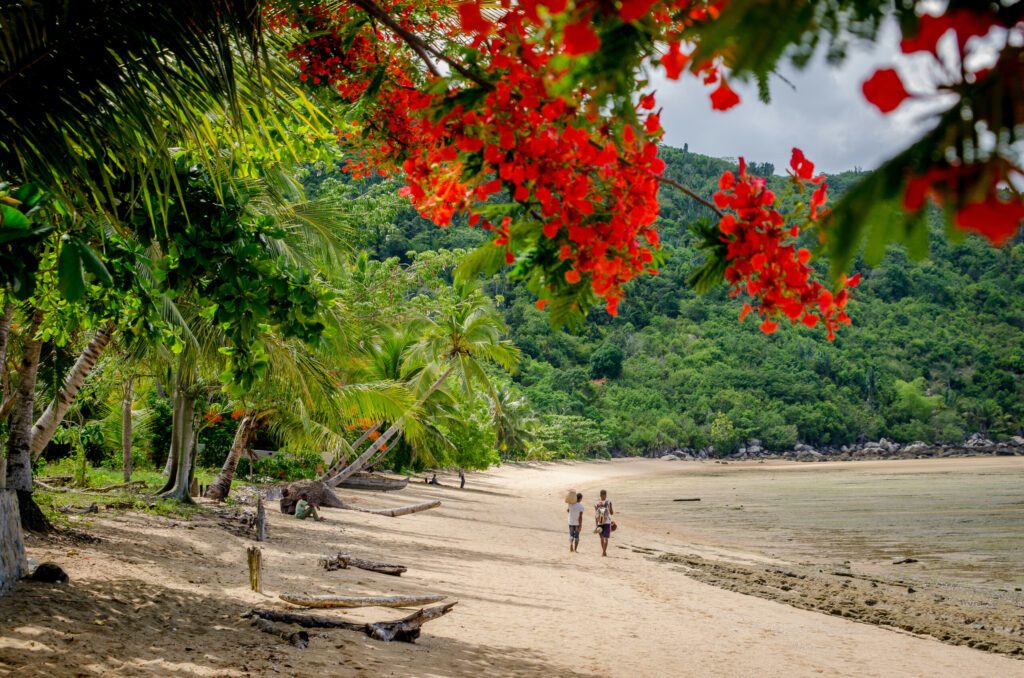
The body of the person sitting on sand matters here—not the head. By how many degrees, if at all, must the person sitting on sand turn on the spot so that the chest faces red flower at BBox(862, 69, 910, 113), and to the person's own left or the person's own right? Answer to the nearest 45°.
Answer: approximately 90° to the person's own right

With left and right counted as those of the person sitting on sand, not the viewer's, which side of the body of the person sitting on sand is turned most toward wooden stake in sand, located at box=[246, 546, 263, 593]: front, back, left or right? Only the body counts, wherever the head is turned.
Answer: right

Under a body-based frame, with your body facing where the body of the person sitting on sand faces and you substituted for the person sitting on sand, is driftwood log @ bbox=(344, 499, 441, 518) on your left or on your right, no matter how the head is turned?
on your left

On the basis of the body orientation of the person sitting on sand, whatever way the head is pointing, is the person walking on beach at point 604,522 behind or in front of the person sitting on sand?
in front

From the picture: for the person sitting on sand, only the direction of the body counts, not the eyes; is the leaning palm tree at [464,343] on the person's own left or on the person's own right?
on the person's own left

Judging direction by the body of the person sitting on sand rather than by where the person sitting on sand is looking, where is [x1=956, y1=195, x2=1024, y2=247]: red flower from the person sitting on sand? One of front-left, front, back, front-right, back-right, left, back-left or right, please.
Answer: right

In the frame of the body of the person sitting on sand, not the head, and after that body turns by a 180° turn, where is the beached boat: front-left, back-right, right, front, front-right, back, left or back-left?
right

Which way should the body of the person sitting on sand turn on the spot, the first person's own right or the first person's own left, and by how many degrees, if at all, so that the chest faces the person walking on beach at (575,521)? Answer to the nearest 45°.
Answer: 0° — they already face them

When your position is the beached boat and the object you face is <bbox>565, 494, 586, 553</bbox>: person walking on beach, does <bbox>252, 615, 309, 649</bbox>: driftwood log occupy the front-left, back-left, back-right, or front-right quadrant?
front-right

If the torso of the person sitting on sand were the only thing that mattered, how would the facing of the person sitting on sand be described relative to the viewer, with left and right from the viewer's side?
facing to the right of the viewer
